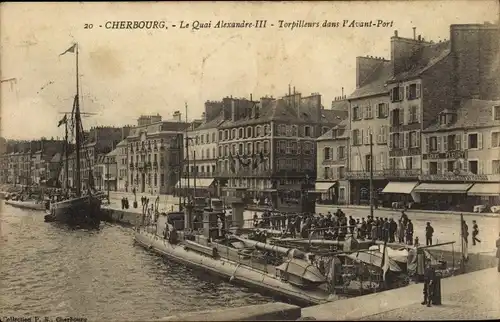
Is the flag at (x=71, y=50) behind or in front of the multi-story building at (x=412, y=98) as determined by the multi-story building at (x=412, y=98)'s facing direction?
in front

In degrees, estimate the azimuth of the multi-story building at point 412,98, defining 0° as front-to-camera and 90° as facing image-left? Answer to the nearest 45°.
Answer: approximately 45°
